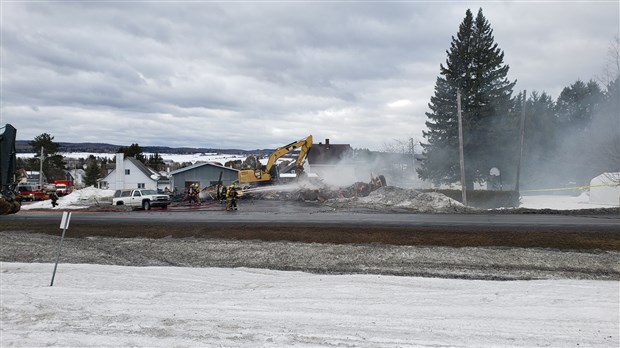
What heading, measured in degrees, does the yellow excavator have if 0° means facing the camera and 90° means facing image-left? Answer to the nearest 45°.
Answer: approximately 270°

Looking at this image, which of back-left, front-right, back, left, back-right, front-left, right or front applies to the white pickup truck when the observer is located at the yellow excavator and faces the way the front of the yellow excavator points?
back-right

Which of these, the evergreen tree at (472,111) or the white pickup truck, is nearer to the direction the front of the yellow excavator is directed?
the evergreen tree

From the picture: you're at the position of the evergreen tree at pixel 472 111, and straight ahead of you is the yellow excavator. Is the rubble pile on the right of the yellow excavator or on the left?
left

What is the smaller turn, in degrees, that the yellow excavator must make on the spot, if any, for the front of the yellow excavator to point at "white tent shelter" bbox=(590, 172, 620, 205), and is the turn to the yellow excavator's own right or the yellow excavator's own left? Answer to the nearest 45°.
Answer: approximately 45° to the yellow excavator's own right
